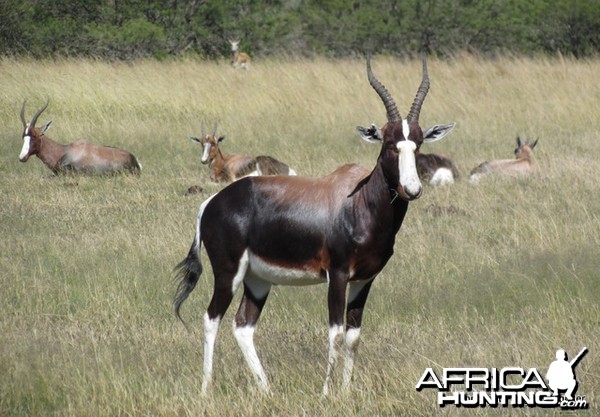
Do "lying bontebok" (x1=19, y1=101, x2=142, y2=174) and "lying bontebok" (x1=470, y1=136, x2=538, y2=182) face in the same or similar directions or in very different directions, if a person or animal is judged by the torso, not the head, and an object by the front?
very different directions

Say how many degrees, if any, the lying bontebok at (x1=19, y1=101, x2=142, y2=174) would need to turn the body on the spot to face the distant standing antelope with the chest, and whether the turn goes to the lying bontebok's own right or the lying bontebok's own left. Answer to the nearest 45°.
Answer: approximately 90° to the lying bontebok's own right

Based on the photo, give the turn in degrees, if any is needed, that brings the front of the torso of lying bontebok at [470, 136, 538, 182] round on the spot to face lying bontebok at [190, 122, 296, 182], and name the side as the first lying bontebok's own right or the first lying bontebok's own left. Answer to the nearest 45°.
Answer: approximately 180°

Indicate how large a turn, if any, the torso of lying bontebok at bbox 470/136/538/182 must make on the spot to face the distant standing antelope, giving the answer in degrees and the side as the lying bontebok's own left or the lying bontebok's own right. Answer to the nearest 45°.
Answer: approximately 135° to the lying bontebok's own left

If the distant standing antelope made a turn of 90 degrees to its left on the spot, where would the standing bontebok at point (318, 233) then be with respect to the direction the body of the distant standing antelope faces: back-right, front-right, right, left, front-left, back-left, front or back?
front-right

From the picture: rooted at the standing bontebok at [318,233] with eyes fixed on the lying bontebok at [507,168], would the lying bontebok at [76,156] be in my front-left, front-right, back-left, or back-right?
front-left

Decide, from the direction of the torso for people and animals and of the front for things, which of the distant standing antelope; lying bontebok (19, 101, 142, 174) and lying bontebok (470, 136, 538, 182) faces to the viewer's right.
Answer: lying bontebok (470, 136, 538, 182)

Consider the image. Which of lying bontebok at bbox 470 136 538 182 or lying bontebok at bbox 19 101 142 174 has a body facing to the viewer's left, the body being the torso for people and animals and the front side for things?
lying bontebok at bbox 19 101 142 174

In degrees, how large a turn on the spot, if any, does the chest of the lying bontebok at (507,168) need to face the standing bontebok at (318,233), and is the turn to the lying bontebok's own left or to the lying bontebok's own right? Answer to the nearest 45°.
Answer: approximately 90° to the lying bontebok's own right

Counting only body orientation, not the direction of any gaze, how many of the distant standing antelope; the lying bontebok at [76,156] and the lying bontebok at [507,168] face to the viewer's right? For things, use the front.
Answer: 1

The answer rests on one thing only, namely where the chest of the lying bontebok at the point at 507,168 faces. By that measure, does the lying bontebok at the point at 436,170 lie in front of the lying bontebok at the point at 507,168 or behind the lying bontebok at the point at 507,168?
behind

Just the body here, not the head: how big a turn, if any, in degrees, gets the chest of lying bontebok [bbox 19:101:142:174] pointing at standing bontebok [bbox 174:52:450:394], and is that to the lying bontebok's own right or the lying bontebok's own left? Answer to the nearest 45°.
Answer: approximately 90° to the lying bontebok's own left

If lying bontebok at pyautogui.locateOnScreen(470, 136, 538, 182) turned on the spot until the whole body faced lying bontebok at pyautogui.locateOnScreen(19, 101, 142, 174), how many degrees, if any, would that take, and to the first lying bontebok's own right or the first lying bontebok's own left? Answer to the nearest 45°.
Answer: approximately 180°

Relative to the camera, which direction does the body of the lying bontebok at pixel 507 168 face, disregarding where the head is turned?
to the viewer's right

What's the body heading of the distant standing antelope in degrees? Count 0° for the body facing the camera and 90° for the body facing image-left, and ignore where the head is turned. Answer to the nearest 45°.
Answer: approximately 45°

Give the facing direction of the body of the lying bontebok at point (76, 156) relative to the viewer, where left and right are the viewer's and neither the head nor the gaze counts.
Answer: facing to the left of the viewer

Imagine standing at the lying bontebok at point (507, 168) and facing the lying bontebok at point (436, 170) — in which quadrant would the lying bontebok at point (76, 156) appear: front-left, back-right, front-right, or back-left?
front-right
